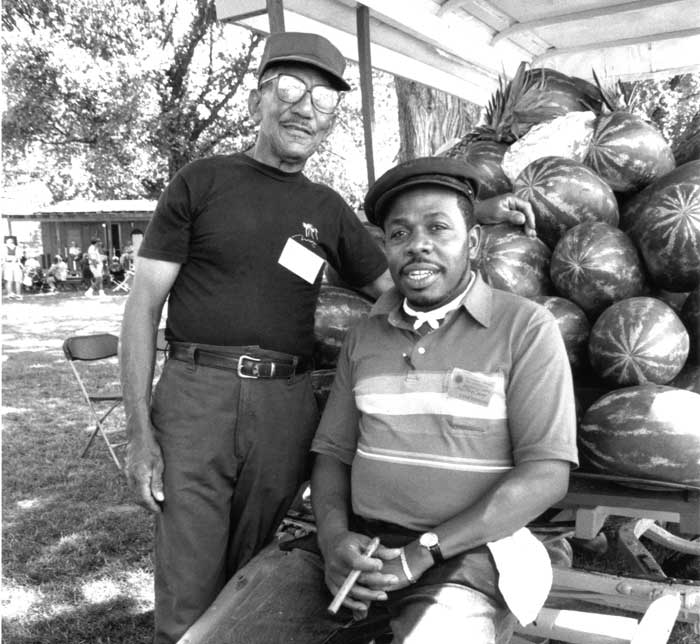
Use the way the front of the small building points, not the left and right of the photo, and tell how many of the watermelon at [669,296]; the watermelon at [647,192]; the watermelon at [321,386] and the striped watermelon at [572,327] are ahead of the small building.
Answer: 4

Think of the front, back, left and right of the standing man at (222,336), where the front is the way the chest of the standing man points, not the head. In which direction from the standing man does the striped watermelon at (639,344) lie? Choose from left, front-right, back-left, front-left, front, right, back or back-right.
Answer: left

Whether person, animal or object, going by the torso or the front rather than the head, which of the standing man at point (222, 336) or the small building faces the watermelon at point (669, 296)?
the small building

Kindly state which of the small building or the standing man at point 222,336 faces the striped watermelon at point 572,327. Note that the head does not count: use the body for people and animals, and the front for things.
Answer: the small building

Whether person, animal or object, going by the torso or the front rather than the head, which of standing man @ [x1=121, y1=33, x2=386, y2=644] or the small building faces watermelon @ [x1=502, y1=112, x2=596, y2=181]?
the small building

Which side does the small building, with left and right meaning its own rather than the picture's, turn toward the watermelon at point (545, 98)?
front

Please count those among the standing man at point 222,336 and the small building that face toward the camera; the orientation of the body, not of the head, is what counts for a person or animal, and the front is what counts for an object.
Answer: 2

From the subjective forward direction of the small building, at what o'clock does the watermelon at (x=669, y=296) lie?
The watermelon is roughly at 12 o'clock from the small building.

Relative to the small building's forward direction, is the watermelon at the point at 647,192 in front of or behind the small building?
in front

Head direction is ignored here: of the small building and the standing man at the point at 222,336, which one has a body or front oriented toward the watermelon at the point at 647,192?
the small building

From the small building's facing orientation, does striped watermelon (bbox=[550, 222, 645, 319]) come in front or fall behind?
in front

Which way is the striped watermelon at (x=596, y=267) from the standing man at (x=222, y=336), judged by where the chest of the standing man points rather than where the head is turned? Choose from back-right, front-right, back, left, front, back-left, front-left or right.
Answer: left

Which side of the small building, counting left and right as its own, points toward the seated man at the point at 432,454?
front
